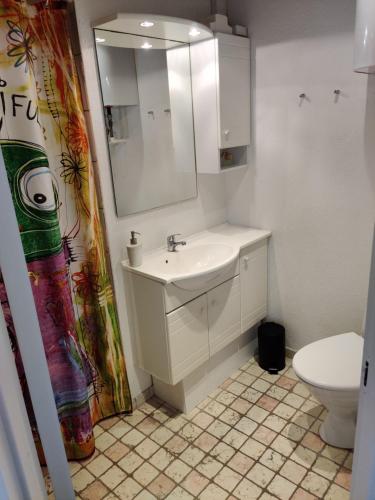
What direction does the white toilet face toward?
to the viewer's left

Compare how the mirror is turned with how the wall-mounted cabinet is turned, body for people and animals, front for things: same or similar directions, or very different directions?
same or similar directions

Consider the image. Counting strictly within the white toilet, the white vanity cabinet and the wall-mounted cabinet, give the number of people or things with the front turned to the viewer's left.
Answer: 1

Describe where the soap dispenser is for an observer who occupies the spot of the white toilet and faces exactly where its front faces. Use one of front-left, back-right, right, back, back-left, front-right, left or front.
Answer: front

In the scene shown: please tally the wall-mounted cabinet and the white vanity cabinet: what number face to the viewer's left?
0

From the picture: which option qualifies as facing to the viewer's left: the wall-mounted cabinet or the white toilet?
the white toilet

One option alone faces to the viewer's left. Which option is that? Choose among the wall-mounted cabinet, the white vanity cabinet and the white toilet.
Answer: the white toilet

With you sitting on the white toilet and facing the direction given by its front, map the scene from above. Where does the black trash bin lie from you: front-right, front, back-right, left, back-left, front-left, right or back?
front-right

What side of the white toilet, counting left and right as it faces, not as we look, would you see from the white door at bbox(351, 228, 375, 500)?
left

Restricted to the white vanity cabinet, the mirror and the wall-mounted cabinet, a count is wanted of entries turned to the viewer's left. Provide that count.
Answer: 0

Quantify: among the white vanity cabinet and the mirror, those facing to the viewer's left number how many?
0
